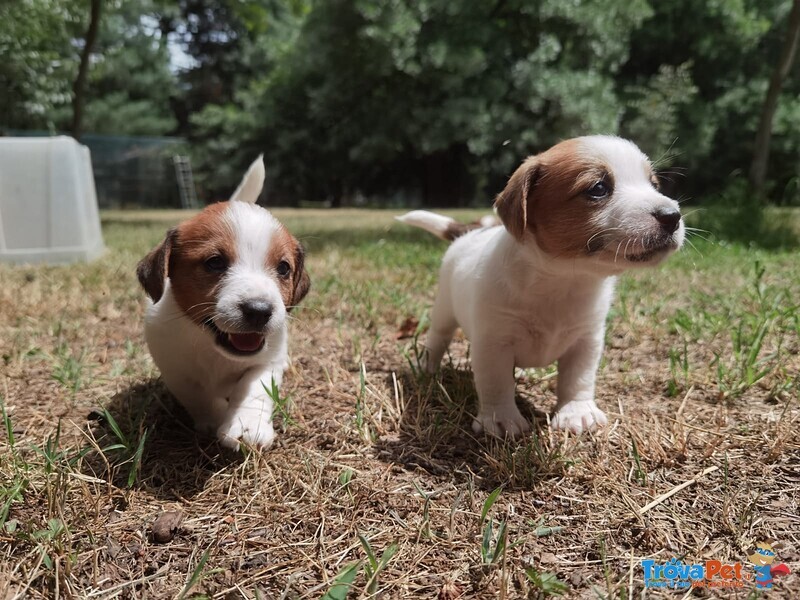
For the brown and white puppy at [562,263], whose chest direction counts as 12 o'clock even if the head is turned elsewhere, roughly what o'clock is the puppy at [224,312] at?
The puppy is roughly at 4 o'clock from the brown and white puppy.

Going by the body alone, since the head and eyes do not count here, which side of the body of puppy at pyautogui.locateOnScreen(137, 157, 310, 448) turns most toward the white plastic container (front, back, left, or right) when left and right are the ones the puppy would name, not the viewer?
back

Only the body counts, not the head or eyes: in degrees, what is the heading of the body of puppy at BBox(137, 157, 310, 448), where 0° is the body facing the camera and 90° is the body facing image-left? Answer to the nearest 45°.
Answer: approximately 0°

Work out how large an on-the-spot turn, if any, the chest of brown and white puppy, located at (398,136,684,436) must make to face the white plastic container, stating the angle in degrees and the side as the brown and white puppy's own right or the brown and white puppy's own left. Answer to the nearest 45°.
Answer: approximately 180°

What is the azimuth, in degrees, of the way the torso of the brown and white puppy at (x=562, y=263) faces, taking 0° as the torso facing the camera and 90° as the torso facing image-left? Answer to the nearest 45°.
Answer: approximately 315°

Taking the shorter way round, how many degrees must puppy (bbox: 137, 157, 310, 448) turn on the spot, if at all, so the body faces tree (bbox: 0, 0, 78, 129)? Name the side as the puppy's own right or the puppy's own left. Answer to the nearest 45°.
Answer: approximately 180°

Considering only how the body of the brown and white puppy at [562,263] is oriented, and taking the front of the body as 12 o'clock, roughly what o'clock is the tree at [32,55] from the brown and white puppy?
The tree is roughly at 6 o'clock from the brown and white puppy.

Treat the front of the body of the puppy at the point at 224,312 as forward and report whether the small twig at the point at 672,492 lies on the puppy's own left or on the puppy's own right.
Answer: on the puppy's own left

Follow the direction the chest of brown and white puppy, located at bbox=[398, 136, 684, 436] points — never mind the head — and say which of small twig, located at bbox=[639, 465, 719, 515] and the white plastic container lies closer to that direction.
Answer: the small twig

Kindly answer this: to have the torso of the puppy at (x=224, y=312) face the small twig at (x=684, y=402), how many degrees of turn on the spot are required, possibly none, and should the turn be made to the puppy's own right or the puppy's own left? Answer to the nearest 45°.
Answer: approximately 90° to the puppy's own left

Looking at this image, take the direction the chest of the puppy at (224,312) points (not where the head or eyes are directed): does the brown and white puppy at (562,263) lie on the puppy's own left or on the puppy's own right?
on the puppy's own left

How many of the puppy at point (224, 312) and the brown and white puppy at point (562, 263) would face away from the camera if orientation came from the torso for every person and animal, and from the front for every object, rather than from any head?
0

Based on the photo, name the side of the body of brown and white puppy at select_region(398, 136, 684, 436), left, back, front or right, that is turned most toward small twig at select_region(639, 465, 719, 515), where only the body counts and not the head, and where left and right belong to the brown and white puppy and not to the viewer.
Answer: front

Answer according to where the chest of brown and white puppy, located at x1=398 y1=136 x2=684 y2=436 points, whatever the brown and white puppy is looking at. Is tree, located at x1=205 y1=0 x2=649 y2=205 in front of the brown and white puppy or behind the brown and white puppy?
behind
